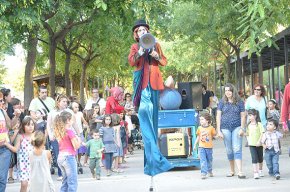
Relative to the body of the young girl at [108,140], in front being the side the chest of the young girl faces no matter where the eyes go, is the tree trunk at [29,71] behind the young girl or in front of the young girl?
behind

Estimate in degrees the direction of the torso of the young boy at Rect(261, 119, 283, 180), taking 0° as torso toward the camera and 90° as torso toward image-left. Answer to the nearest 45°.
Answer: approximately 0°

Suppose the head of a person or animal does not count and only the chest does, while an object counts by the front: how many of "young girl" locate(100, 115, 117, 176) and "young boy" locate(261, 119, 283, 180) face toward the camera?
2

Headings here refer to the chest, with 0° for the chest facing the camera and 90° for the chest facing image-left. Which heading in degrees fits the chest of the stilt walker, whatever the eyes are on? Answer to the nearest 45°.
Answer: approximately 0°

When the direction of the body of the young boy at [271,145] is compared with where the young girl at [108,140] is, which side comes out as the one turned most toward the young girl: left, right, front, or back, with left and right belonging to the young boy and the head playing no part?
right

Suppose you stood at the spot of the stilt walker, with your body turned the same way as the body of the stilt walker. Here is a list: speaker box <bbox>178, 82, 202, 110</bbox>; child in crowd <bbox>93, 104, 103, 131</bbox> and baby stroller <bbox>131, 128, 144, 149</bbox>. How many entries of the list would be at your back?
3
